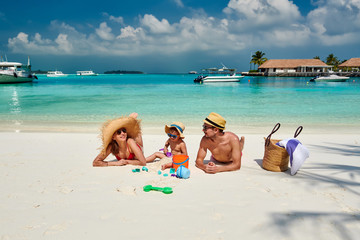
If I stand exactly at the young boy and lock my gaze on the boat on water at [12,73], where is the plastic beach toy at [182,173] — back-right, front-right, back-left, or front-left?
back-left

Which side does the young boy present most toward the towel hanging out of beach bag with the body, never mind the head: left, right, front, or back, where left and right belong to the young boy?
left

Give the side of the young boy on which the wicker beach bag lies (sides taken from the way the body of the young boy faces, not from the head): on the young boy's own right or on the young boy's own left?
on the young boy's own left

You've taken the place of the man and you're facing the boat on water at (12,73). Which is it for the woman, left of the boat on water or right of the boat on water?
left

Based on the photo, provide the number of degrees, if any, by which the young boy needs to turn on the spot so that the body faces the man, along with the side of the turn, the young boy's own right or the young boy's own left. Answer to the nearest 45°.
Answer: approximately 90° to the young boy's own left

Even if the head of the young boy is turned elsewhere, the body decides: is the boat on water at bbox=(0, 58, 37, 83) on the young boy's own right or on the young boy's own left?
on the young boy's own right

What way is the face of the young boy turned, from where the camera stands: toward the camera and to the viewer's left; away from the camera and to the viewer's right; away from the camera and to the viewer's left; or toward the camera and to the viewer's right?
toward the camera and to the viewer's left

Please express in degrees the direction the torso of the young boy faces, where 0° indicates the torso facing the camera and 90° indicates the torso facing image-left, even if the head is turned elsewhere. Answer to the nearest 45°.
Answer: approximately 45°

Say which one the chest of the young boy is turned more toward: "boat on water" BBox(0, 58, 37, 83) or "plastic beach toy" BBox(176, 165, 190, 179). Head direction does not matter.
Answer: the plastic beach toy
